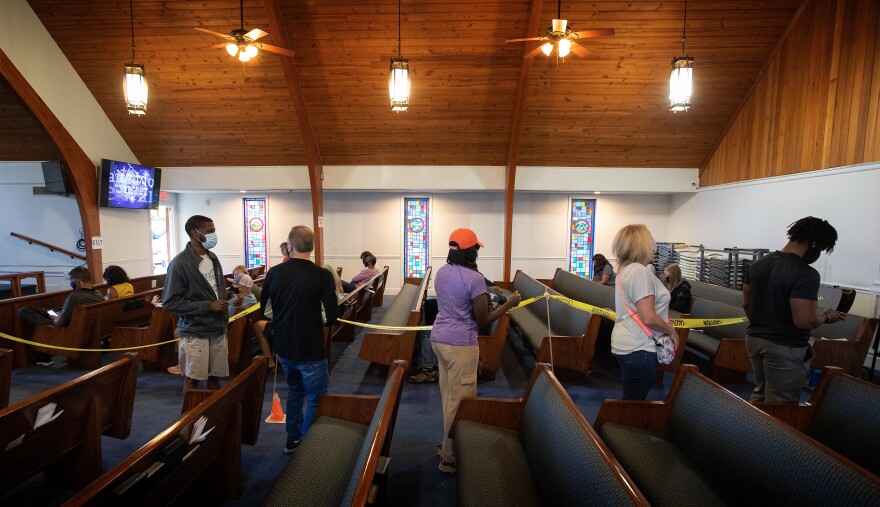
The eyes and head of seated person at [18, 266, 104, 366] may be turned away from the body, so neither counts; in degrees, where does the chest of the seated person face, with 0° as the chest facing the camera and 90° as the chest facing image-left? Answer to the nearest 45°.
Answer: approximately 135°

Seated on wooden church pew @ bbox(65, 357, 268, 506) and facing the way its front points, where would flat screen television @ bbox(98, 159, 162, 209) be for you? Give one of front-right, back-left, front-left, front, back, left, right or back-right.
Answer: front-right

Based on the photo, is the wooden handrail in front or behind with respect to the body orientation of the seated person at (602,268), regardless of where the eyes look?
in front

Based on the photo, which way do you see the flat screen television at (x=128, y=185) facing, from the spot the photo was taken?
facing the viewer and to the right of the viewer

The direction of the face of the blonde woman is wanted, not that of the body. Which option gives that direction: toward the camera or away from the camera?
away from the camera

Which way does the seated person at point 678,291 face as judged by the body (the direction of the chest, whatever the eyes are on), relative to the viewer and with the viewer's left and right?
facing to the left of the viewer

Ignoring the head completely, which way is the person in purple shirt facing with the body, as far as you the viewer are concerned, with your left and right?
facing away from the viewer and to the right of the viewer

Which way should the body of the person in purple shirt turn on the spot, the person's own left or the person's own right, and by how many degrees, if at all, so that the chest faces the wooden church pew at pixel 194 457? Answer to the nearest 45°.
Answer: approximately 180°

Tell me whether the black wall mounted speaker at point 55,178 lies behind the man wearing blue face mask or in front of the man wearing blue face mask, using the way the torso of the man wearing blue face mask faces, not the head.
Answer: behind
